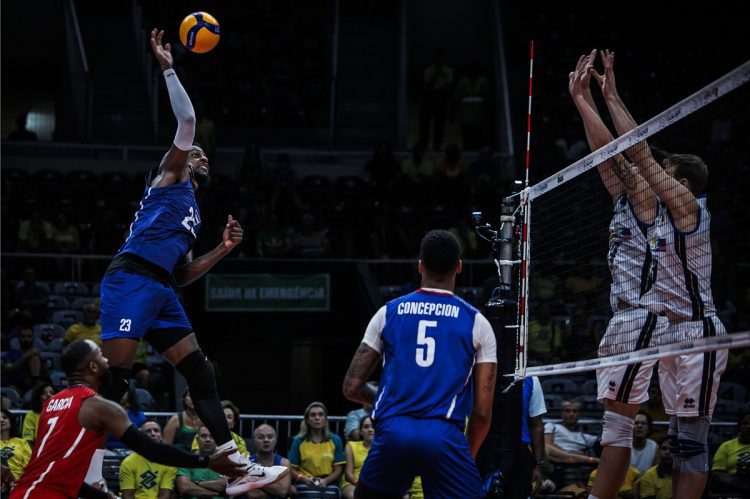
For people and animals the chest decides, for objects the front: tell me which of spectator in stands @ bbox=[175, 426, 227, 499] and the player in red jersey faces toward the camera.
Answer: the spectator in stands

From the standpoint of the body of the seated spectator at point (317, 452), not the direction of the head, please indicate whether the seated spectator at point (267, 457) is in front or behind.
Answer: in front

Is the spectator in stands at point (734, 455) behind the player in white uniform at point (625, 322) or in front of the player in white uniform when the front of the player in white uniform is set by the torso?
behind

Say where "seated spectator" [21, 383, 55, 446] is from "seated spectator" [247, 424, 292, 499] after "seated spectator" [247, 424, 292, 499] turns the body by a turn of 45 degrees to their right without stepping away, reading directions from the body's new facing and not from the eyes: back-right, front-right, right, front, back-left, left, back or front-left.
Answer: front-right

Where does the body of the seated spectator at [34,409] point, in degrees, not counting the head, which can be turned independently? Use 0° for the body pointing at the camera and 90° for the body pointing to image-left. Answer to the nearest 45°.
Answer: approximately 315°

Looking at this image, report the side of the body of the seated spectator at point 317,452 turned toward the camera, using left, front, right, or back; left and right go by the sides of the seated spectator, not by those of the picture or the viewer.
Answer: front

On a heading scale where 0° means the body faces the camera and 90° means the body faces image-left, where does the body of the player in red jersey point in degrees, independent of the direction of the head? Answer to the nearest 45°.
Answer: approximately 225°

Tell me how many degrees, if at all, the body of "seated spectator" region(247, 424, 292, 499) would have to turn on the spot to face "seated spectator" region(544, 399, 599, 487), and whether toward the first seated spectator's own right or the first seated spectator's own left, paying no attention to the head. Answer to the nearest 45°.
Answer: approximately 90° to the first seated spectator's own left

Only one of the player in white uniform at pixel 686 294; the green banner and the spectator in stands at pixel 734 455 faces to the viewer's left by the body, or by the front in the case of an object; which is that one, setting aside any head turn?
the player in white uniform

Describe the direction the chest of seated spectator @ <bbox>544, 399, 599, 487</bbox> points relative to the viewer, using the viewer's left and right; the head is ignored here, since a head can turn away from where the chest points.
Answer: facing the viewer

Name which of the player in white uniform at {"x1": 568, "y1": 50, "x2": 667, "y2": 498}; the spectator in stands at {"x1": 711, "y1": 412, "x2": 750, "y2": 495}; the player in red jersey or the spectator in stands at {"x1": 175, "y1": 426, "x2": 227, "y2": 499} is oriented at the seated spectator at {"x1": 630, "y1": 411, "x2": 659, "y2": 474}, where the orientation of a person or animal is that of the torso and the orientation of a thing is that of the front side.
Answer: the player in red jersey

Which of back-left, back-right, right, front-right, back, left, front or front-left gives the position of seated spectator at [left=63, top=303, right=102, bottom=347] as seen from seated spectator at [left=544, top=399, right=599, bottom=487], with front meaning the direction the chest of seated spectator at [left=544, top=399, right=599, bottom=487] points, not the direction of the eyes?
right

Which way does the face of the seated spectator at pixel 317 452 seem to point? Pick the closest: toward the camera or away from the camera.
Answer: toward the camera

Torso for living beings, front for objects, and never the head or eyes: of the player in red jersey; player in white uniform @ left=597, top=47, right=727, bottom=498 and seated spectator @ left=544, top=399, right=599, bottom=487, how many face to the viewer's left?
1

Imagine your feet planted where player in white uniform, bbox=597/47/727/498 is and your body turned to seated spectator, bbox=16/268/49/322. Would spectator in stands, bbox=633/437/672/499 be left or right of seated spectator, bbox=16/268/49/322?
right

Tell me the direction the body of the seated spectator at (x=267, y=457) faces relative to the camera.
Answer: toward the camera

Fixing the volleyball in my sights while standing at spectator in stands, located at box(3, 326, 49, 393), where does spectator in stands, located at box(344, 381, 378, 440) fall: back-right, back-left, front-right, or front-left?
front-left
